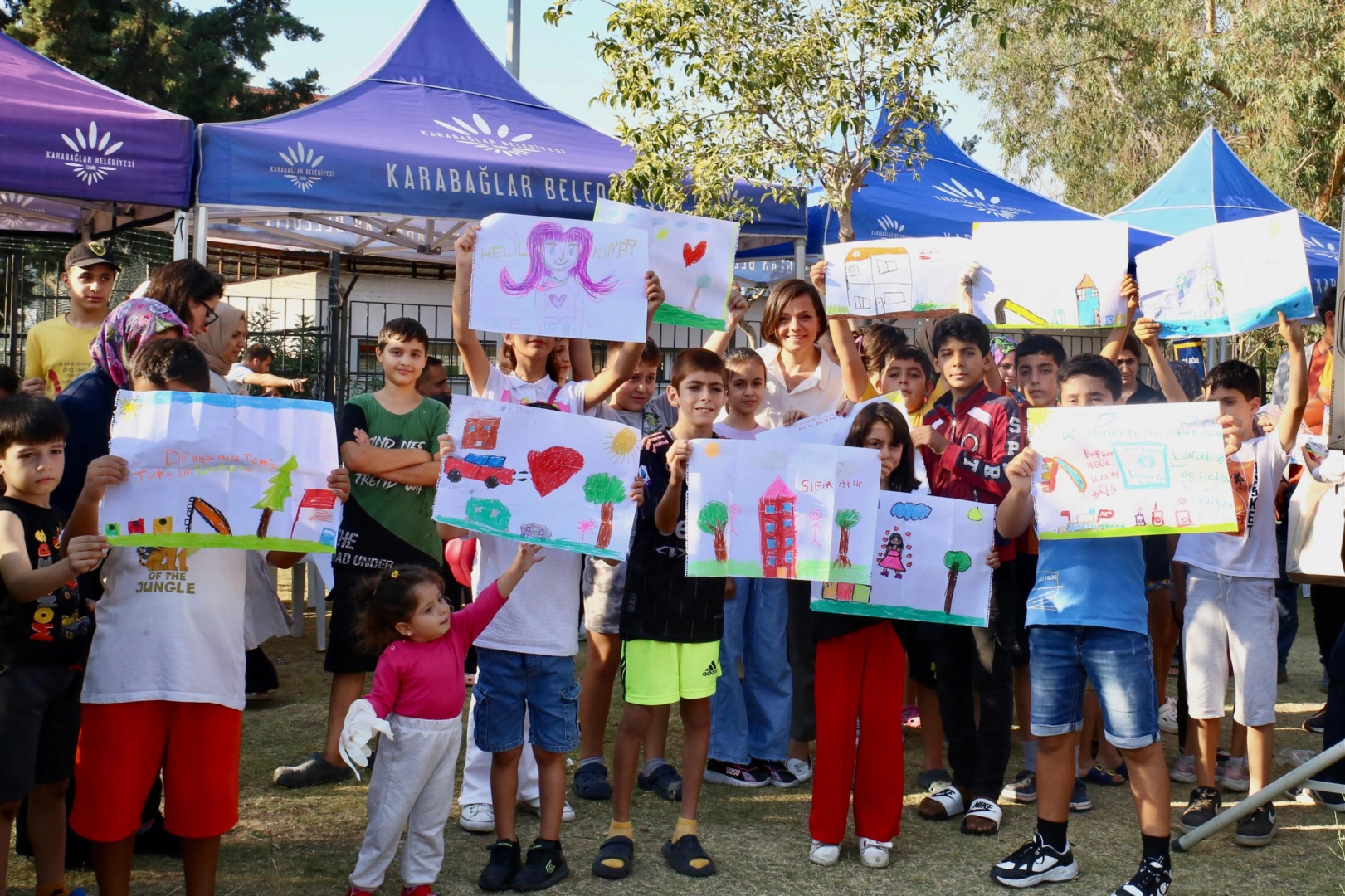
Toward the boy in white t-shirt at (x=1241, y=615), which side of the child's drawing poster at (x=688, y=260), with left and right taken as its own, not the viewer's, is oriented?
left

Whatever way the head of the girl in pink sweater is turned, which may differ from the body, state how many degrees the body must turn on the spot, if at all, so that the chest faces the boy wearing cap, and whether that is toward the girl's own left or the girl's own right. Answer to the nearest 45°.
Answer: approximately 180°

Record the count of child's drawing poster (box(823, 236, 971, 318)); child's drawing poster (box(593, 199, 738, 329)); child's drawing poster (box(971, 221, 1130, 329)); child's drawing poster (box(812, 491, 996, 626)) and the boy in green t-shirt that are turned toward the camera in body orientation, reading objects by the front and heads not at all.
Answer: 5

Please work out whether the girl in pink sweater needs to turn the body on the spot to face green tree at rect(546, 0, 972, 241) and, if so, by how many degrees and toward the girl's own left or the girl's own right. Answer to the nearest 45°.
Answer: approximately 90° to the girl's own left

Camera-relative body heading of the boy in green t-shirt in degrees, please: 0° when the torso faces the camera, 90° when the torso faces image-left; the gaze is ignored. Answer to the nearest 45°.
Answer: approximately 0°

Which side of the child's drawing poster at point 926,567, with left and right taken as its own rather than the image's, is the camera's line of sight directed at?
front

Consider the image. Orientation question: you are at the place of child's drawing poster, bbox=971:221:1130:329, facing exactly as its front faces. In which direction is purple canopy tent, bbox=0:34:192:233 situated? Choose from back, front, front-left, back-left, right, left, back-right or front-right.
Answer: right

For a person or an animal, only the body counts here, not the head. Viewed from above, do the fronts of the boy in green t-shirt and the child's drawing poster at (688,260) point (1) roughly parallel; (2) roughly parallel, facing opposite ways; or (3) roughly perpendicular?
roughly parallel

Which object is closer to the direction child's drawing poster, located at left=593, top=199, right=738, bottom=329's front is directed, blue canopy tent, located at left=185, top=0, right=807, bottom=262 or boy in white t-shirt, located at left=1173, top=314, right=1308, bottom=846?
the boy in white t-shirt

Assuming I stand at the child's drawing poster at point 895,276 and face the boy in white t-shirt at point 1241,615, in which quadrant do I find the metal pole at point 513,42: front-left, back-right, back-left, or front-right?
back-left

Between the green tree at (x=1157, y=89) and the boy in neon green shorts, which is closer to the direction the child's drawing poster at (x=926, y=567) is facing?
the boy in neon green shorts

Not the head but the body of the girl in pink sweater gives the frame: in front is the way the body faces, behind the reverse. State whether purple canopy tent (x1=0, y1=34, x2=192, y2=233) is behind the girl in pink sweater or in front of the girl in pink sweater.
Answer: behind

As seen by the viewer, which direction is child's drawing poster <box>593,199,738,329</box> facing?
toward the camera

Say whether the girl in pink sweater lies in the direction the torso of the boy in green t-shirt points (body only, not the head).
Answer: yes

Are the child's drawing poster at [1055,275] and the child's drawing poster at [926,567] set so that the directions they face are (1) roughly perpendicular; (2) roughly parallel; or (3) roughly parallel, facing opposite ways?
roughly parallel

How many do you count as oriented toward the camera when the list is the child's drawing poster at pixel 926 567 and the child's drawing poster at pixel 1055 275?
2

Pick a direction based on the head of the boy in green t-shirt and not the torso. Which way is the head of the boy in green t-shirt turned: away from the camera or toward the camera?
toward the camera

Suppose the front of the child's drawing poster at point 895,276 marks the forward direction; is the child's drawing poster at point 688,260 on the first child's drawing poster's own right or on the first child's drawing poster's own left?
on the first child's drawing poster's own right

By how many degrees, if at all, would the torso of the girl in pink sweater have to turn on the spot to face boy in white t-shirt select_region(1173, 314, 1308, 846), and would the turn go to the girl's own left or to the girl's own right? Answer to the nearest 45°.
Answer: approximately 45° to the girl's own left

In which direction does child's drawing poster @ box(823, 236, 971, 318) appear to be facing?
toward the camera
